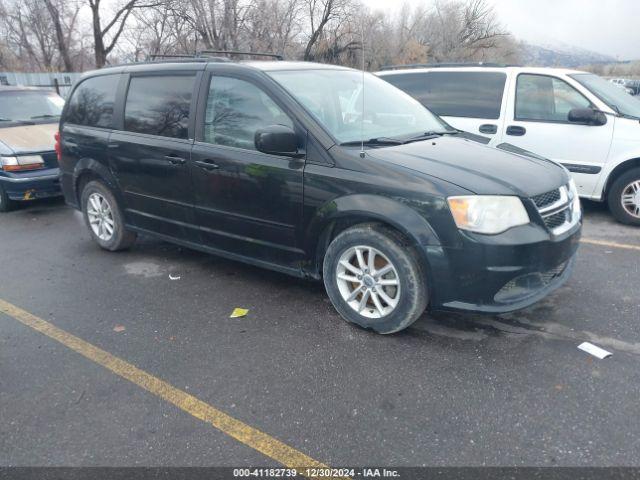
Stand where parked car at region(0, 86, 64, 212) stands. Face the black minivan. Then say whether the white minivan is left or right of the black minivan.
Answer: left

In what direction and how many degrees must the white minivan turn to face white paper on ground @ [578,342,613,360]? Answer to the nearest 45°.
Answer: approximately 90° to its right

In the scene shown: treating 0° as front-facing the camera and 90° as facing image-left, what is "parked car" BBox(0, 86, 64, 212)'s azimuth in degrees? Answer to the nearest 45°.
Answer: approximately 315°

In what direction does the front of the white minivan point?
to the viewer's right

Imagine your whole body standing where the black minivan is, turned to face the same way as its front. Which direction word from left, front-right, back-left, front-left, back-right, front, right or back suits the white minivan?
left

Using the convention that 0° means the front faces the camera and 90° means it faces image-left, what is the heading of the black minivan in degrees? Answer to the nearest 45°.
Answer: approximately 315°

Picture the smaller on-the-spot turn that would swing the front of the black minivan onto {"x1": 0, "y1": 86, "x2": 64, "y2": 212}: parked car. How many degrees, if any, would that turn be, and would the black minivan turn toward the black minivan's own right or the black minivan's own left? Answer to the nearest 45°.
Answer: approximately 180°

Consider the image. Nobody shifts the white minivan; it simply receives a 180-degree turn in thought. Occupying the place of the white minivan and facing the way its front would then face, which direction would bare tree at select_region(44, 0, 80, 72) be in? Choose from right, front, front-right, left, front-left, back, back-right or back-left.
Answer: front-right

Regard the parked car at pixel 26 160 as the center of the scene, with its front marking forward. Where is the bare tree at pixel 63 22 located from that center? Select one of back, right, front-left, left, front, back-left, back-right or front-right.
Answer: back-left
